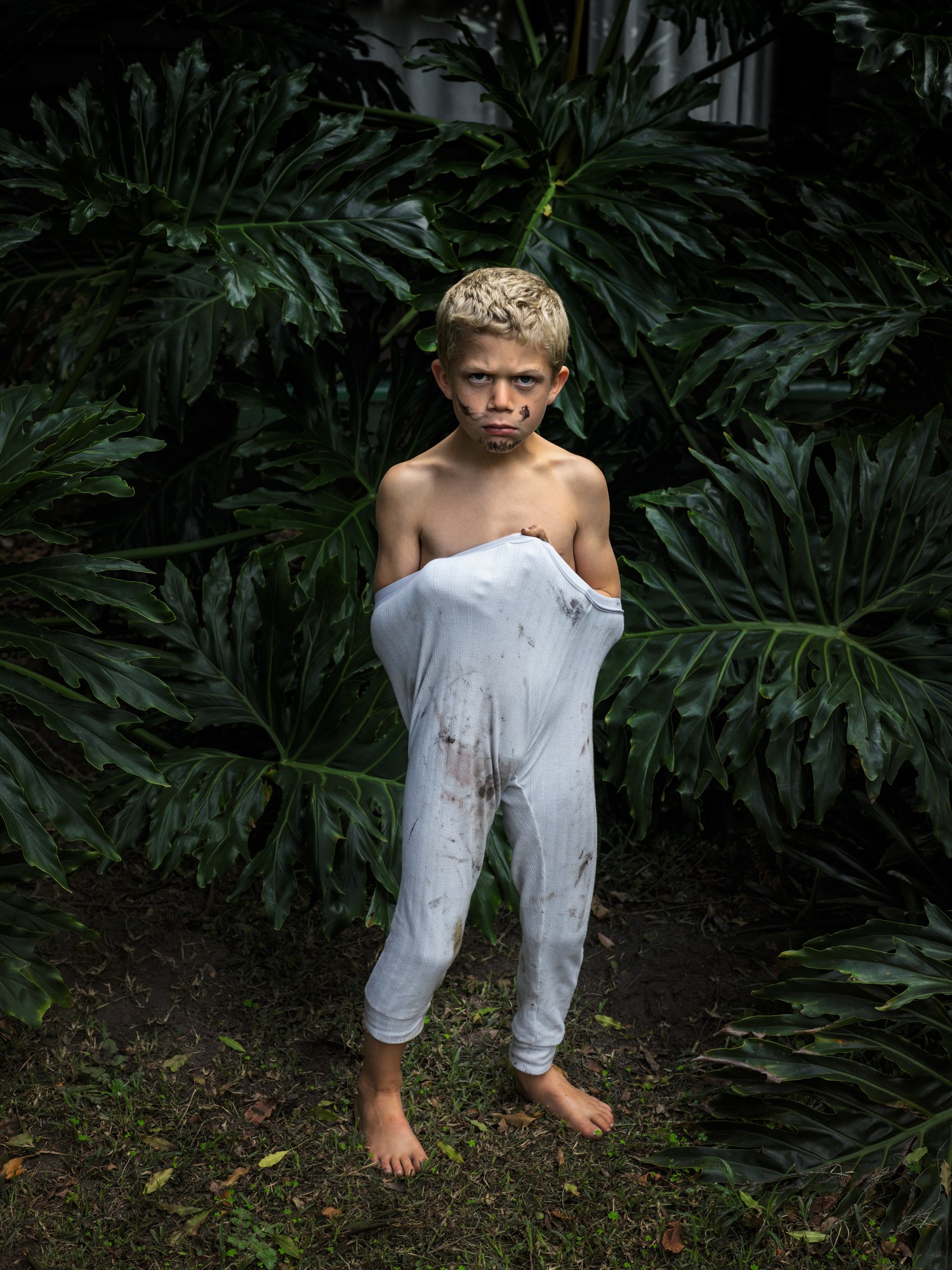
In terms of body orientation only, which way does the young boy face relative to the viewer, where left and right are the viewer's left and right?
facing the viewer
